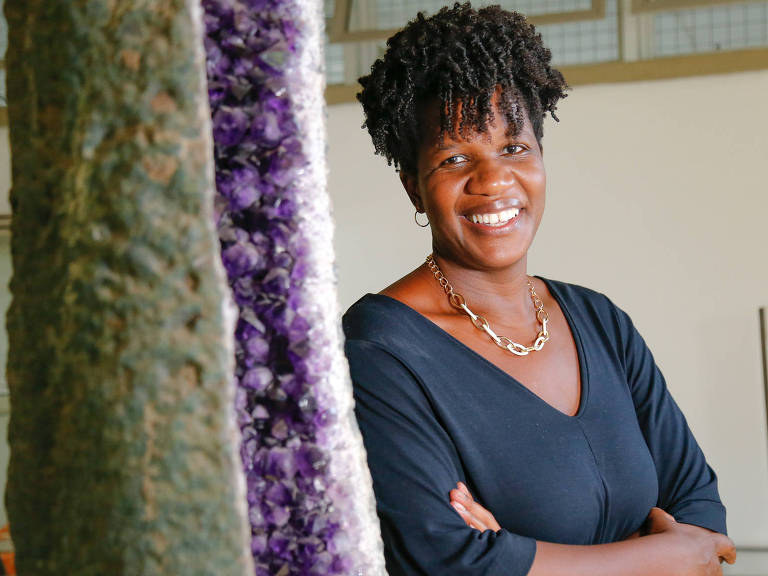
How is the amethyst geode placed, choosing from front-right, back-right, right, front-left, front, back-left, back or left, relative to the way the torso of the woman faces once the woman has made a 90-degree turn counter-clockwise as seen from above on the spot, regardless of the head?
back-right

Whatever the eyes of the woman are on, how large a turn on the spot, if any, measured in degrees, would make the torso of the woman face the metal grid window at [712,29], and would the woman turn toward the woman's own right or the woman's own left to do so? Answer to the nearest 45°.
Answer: approximately 135° to the woman's own left

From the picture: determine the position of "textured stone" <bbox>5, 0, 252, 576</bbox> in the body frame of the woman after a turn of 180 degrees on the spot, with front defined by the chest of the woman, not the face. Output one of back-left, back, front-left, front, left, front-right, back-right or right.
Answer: back-left

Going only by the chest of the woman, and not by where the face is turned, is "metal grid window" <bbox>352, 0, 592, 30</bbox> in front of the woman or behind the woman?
behind
